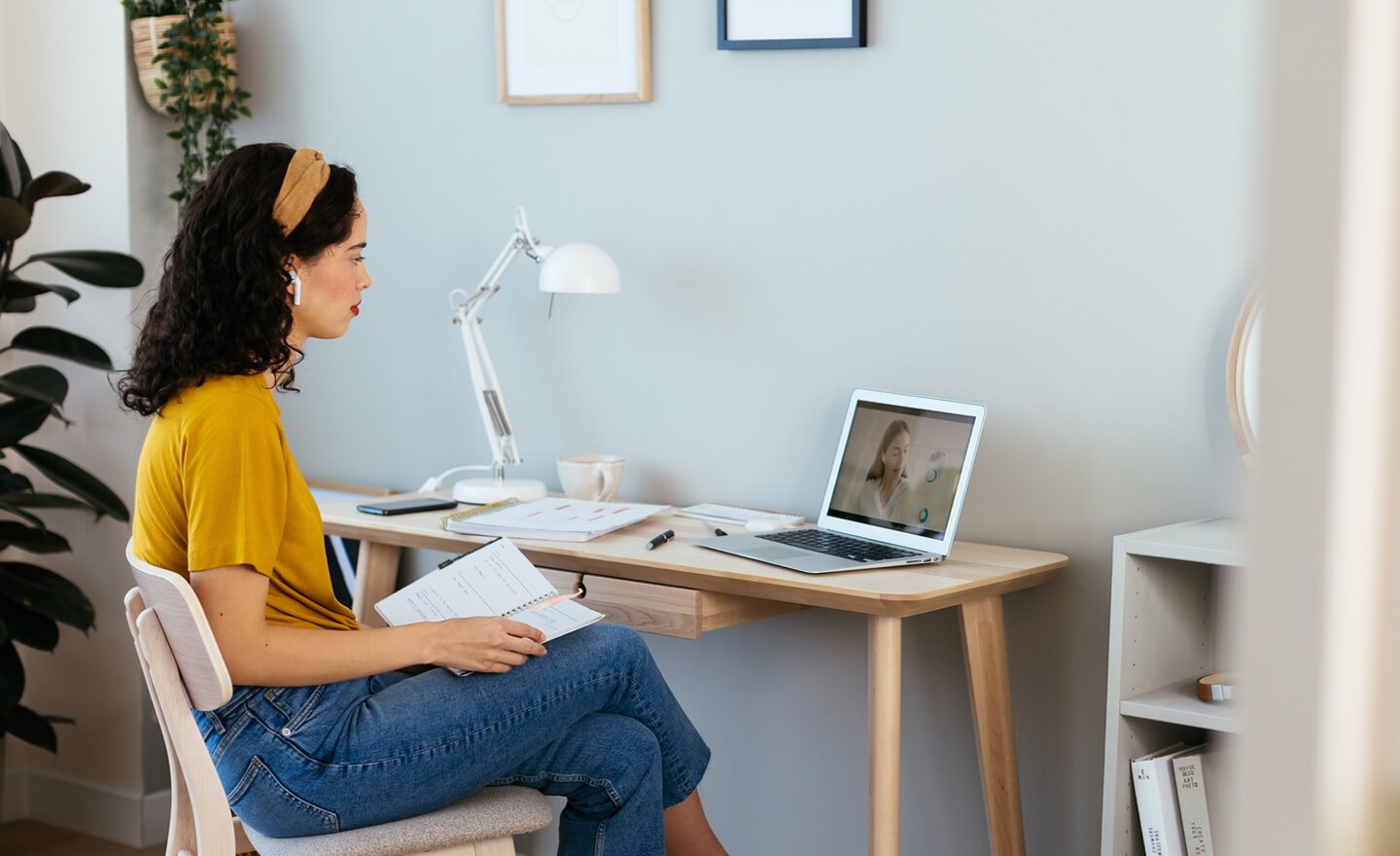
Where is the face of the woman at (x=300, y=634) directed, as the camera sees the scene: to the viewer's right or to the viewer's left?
to the viewer's right

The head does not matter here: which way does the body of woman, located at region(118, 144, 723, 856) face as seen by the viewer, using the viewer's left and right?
facing to the right of the viewer

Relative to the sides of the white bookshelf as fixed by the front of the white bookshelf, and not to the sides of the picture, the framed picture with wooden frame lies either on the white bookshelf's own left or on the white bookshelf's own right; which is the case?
on the white bookshelf's own right

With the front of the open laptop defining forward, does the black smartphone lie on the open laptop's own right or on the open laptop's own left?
on the open laptop's own right

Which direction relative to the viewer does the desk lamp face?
to the viewer's right

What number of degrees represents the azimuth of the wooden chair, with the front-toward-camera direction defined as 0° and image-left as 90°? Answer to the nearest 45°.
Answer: approximately 270°

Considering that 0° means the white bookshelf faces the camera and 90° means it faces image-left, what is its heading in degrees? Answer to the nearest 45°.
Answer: approximately 45°

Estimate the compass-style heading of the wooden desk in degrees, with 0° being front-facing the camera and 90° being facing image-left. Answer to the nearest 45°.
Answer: approximately 45°

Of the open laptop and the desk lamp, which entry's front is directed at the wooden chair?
the open laptop

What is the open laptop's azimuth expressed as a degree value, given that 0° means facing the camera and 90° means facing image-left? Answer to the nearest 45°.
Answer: approximately 45°
